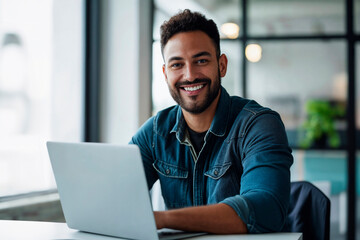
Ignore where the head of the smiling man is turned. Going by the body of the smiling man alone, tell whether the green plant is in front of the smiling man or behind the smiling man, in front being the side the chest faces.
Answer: behind

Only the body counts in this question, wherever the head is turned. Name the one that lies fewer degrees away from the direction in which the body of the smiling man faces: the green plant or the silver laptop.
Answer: the silver laptop

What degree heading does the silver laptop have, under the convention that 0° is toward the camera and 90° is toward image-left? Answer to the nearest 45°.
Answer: approximately 225°

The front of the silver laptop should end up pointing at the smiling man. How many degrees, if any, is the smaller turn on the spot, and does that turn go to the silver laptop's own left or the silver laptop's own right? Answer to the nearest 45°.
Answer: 0° — it already faces them

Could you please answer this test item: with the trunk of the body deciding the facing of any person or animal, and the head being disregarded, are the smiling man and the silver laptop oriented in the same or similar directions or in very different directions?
very different directions

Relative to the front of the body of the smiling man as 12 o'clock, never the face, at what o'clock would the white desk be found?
The white desk is roughly at 12 o'clock from the smiling man.

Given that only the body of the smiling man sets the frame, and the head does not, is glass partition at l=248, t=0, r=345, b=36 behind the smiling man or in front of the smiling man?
behind
